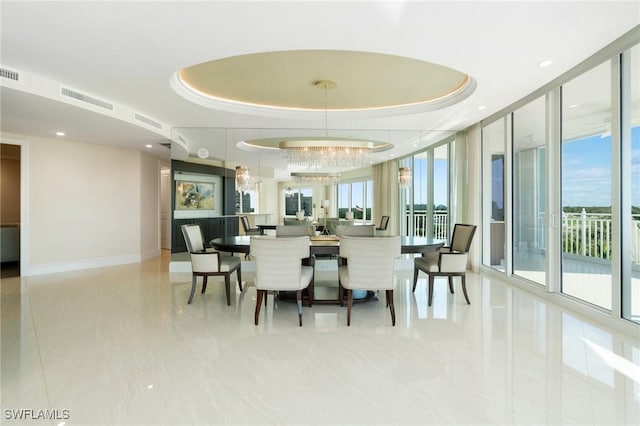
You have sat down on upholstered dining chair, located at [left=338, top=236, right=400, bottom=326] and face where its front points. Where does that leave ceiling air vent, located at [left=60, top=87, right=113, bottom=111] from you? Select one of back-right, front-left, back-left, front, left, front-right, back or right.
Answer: left

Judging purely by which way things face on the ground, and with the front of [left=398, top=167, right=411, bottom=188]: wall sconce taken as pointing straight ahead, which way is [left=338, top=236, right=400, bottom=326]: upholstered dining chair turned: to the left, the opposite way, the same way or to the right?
the opposite way

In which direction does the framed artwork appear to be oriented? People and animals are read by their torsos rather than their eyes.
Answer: toward the camera

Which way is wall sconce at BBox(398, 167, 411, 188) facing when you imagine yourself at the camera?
facing the viewer

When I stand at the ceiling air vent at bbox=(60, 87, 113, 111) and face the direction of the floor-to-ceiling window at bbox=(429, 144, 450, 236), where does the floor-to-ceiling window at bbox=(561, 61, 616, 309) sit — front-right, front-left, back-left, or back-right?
front-right

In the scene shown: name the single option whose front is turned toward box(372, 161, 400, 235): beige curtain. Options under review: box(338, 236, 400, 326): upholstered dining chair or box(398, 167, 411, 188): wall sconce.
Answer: the upholstered dining chair

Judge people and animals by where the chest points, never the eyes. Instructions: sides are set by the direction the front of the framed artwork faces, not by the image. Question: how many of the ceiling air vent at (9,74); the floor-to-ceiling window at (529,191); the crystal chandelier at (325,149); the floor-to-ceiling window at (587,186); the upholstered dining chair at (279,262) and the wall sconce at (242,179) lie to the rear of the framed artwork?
0

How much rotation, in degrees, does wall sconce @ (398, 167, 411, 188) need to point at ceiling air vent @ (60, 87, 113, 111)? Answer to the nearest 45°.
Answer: approximately 45° to its right

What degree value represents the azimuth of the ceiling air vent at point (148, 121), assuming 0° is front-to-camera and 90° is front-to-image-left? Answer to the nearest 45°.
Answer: approximately 315°

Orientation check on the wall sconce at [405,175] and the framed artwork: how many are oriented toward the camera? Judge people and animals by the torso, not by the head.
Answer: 2

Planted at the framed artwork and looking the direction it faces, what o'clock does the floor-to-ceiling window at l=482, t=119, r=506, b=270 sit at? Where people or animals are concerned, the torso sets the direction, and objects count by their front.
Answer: The floor-to-ceiling window is roughly at 10 o'clock from the framed artwork.

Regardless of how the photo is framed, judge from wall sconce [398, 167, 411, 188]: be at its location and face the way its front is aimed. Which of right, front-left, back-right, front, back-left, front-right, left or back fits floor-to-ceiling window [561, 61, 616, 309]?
front-left

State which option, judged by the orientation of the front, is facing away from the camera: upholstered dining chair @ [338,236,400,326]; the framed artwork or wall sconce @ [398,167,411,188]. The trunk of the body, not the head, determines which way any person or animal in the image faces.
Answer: the upholstered dining chair

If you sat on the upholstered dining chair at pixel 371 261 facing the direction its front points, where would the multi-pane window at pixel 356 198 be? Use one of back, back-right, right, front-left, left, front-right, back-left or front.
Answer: front

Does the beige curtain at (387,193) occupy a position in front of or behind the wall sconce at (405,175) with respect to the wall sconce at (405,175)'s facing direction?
behind

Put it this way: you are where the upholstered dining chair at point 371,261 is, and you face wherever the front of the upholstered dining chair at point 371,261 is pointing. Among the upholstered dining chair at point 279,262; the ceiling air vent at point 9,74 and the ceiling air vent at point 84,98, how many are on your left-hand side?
3

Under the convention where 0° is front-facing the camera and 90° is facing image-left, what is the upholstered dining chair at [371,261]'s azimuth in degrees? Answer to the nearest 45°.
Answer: approximately 180°

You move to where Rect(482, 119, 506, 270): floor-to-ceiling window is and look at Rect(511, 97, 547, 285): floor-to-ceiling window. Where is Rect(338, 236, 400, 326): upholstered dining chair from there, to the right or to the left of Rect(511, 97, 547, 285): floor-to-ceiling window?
right
